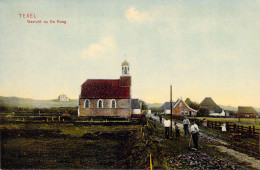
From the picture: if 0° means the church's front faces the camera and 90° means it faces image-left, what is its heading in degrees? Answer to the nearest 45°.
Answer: approximately 270°
